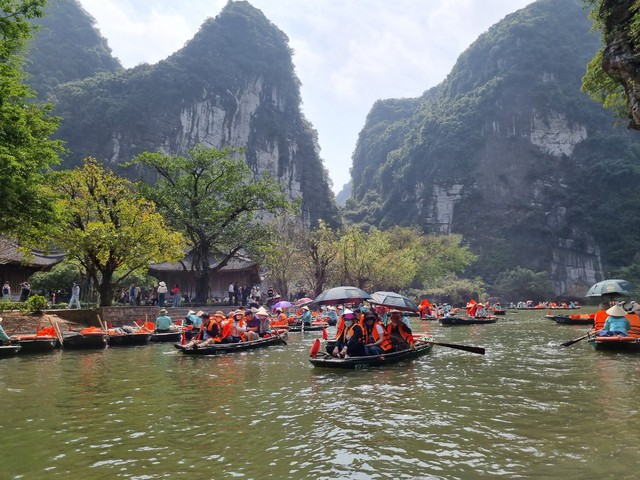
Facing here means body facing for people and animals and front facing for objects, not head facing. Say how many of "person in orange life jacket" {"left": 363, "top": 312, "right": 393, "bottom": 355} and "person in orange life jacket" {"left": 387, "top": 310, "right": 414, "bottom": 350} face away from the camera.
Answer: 0

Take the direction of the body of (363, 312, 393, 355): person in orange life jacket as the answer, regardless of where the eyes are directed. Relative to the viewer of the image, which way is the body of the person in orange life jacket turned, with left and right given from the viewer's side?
facing the viewer and to the left of the viewer

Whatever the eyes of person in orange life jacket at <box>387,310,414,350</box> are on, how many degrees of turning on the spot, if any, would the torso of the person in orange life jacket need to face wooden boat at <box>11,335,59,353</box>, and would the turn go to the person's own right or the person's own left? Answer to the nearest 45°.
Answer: approximately 45° to the person's own right

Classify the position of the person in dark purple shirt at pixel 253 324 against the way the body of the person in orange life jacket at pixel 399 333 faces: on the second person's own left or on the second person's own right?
on the second person's own right

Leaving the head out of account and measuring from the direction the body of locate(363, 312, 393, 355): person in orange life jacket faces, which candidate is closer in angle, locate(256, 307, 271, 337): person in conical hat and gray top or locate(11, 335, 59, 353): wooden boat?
the wooden boat

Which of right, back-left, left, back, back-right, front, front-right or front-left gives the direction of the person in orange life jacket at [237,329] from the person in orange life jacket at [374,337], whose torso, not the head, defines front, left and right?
right

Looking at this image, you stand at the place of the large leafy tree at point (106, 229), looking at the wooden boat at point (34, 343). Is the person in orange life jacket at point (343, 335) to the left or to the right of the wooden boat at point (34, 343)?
left

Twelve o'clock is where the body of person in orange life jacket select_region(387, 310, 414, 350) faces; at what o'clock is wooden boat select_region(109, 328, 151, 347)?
The wooden boat is roughly at 2 o'clock from the person in orange life jacket.
